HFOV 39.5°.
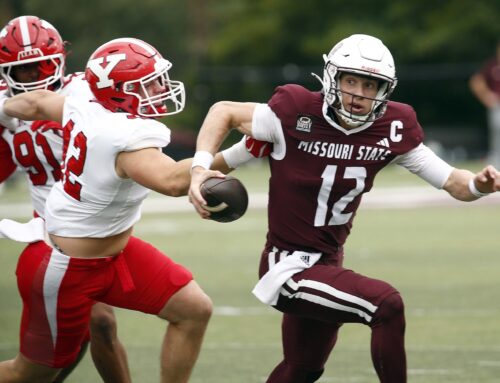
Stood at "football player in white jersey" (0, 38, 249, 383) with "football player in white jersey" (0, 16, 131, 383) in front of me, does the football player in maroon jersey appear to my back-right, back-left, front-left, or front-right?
back-right

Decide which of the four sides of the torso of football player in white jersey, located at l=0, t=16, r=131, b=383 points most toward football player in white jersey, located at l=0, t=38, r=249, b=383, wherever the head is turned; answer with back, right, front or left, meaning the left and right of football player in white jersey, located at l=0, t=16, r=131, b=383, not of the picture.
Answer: front

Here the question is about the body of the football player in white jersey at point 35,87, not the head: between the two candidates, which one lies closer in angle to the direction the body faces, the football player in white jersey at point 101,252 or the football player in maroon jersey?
the football player in white jersey

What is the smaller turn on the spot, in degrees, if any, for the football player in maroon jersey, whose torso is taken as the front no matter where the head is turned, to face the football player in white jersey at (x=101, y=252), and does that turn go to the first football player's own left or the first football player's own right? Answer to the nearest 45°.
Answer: approximately 135° to the first football player's own right

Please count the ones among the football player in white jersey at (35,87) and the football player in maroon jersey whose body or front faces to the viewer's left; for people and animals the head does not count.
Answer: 0

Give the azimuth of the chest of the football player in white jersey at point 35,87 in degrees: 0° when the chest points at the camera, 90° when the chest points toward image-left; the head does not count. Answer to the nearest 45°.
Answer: approximately 0°

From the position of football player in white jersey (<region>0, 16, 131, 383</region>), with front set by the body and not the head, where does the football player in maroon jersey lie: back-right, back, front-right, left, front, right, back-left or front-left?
front-left

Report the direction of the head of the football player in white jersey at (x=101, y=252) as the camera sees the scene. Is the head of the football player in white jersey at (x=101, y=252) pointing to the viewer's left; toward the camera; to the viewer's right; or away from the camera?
to the viewer's right

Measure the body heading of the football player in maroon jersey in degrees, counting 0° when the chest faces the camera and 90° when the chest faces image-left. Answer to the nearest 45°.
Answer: approximately 315°

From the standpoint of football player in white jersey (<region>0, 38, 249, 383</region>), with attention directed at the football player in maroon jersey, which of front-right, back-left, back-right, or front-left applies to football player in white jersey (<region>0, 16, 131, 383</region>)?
back-left
